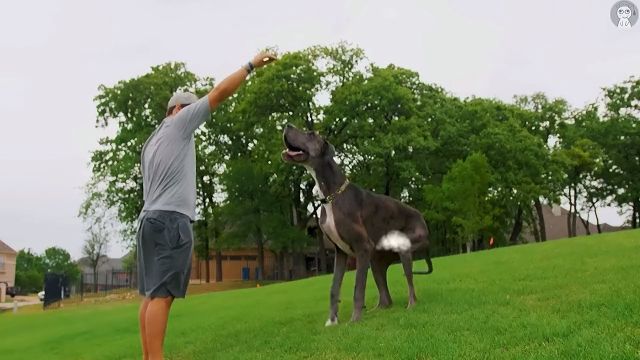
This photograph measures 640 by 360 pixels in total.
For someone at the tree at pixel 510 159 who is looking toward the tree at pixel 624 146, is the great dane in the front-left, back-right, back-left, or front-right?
back-right

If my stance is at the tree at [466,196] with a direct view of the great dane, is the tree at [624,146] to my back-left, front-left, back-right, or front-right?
back-left

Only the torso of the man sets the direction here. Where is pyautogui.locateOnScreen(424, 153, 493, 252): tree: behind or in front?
in front

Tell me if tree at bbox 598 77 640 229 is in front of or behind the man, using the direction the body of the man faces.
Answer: in front

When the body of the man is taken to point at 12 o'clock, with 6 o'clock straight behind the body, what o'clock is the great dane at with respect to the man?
The great dane is roughly at 12 o'clock from the man.

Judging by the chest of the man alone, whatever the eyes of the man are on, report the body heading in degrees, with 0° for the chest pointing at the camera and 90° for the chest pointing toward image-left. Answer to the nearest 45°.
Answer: approximately 225°
